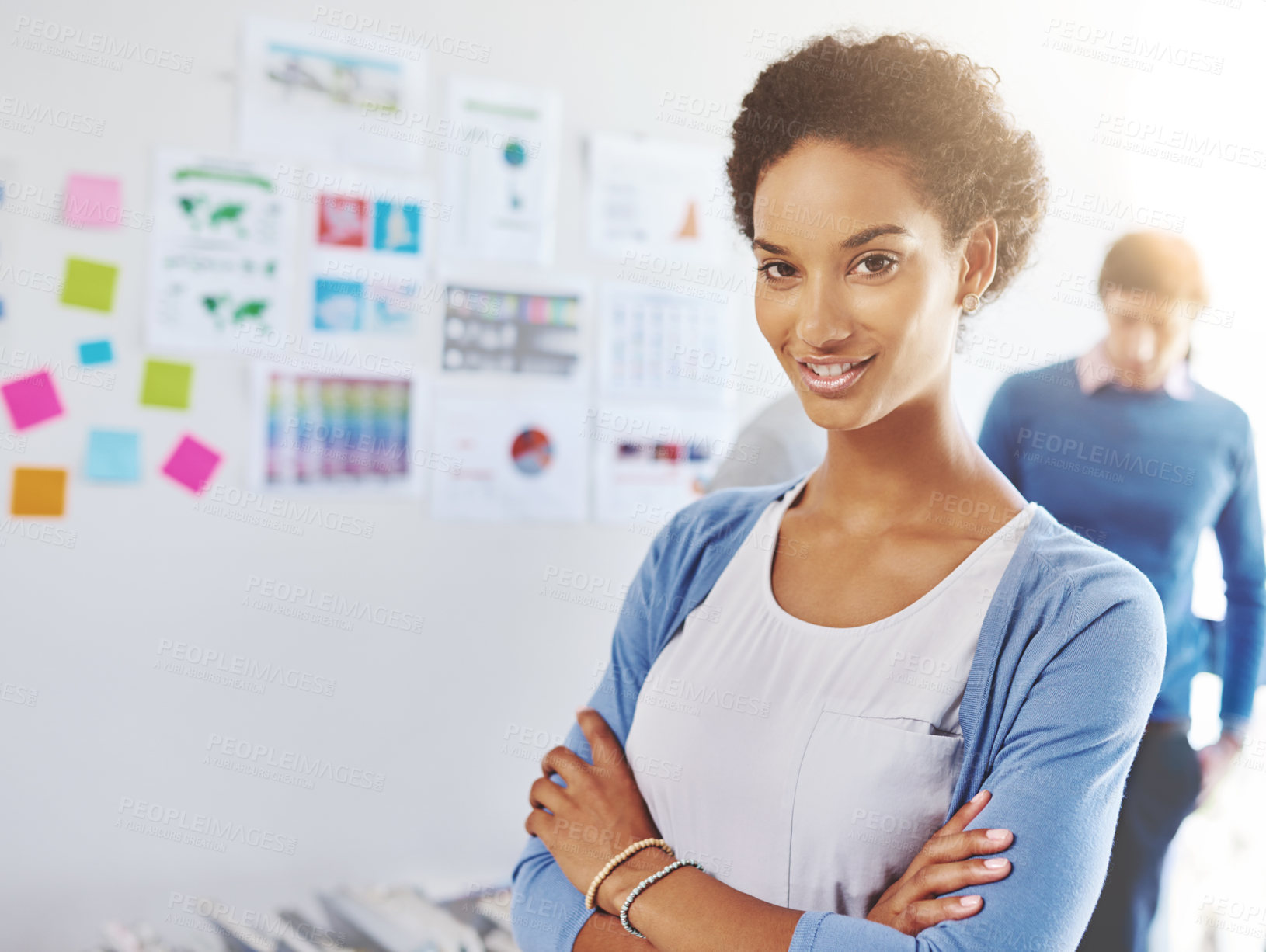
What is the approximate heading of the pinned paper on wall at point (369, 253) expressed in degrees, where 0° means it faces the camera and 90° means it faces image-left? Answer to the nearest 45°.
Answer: approximately 0°

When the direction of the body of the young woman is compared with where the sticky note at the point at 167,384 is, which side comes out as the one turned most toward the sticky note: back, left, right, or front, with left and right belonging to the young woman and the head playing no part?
right

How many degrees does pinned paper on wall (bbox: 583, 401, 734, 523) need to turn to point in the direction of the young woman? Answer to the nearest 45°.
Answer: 0° — it already faces them
